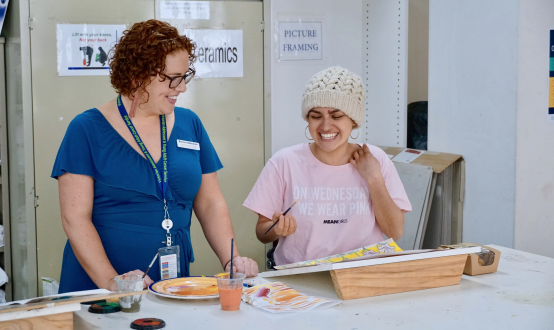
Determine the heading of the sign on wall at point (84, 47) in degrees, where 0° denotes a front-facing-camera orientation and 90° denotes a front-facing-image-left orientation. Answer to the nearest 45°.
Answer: approximately 0°

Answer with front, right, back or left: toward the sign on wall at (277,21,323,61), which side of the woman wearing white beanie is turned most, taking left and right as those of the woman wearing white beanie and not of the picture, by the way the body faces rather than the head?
back

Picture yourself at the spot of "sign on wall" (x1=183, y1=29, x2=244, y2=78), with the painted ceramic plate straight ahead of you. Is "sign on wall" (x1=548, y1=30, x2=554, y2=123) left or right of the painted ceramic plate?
left

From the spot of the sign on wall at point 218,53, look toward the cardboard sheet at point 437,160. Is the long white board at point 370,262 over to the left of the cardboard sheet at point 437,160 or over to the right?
right
